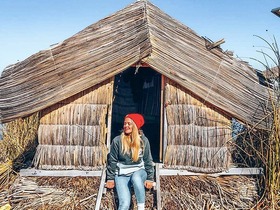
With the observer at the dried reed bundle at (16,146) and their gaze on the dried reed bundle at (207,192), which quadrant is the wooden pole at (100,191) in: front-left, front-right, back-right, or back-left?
front-right

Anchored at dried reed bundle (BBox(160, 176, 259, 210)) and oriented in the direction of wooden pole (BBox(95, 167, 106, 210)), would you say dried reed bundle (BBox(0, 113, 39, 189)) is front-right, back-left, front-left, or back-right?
front-right

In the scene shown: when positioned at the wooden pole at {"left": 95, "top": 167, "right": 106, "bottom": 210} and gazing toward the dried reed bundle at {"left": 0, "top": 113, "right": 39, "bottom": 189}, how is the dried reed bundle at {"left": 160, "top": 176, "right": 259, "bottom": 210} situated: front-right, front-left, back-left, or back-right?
back-right

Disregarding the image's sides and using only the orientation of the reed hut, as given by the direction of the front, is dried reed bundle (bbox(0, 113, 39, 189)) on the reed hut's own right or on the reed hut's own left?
on the reed hut's own right

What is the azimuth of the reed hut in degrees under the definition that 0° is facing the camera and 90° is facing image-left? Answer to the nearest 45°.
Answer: approximately 0°
